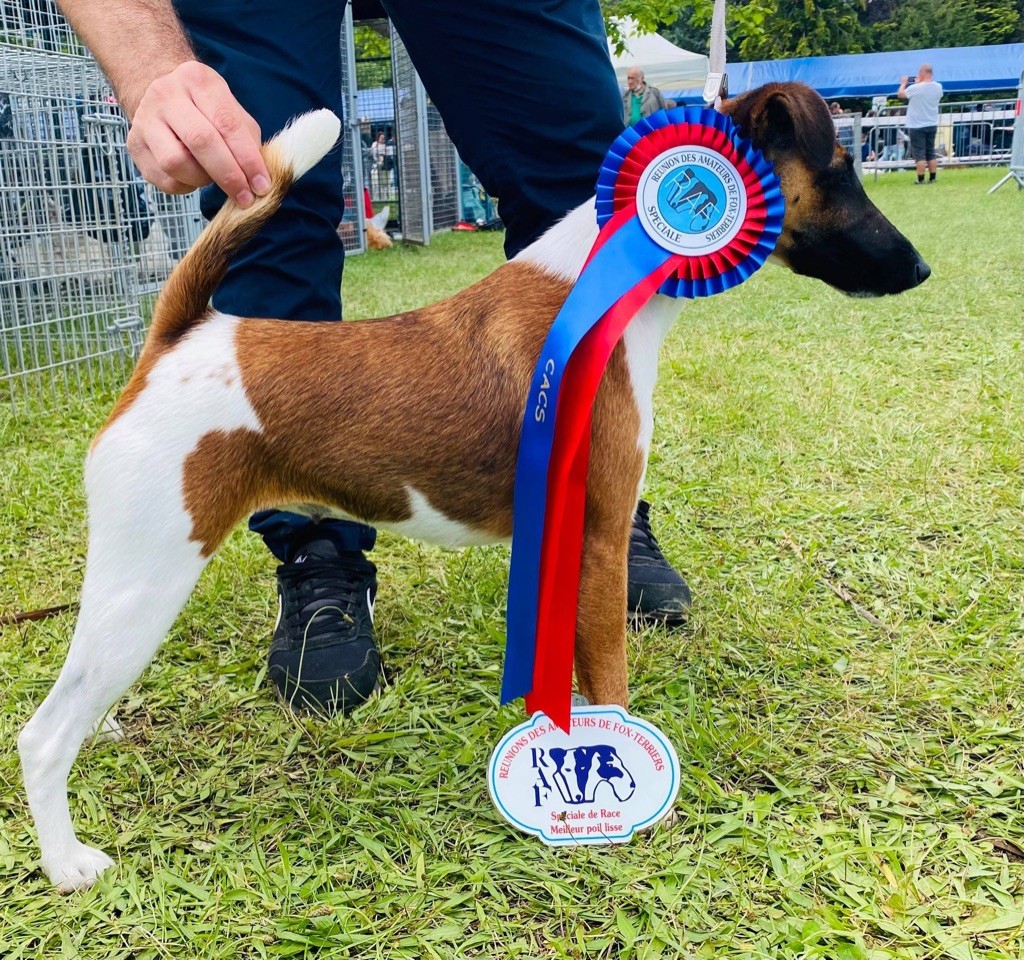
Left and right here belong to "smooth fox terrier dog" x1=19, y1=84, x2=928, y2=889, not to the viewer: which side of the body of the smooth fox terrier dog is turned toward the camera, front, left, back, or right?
right

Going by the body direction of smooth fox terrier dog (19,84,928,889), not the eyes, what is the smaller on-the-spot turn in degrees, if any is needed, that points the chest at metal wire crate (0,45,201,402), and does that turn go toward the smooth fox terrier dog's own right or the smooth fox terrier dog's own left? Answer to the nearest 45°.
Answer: approximately 135° to the smooth fox terrier dog's own left

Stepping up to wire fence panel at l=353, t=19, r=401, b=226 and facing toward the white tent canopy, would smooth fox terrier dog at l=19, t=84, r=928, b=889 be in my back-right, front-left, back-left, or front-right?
back-right

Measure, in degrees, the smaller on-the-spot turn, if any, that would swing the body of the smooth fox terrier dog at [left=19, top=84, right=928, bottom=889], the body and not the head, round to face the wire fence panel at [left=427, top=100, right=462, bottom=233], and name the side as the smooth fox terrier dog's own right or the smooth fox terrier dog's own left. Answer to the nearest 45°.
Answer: approximately 90° to the smooth fox terrier dog's own left

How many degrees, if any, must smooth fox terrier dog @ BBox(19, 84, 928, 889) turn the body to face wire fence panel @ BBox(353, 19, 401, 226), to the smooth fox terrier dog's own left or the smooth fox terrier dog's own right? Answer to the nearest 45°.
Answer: approximately 90° to the smooth fox terrier dog's own left

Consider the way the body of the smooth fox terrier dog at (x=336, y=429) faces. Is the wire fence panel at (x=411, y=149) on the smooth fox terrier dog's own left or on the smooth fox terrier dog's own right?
on the smooth fox terrier dog's own left

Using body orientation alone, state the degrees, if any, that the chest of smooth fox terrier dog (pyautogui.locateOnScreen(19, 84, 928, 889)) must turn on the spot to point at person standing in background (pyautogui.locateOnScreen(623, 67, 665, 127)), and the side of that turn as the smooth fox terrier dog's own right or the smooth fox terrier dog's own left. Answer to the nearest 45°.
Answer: approximately 90° to the smooth fox terrier dog's own left

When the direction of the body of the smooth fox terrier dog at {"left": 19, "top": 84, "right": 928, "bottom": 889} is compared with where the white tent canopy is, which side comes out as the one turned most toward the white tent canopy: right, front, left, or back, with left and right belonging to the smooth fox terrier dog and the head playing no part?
left
